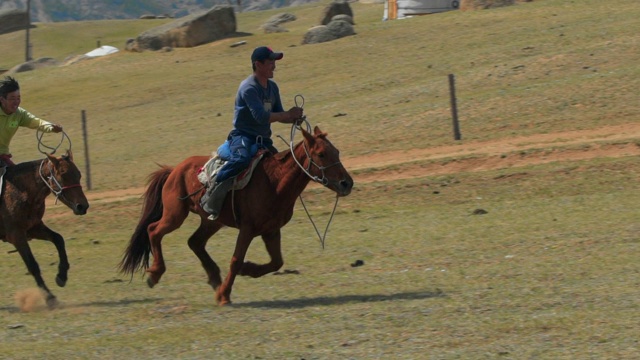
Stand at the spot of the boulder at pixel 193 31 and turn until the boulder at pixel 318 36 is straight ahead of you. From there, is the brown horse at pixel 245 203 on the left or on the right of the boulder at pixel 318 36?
right

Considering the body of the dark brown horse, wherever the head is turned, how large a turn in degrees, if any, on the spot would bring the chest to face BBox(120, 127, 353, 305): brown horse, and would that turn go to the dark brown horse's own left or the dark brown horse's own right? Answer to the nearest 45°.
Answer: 0° — it already faces it

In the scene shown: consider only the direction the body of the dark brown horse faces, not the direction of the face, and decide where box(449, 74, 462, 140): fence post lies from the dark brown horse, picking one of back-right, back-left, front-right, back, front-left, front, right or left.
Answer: left

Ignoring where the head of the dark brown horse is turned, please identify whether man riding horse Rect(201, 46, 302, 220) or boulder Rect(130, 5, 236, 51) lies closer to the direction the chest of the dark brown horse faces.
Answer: the man riding horse

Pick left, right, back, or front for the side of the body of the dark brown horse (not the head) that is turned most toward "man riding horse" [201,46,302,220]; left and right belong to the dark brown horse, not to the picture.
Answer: front

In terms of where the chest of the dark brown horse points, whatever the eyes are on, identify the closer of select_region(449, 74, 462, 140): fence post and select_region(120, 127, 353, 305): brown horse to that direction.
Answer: the brown horse

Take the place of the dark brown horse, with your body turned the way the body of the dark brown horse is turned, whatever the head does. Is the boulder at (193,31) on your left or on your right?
on your left

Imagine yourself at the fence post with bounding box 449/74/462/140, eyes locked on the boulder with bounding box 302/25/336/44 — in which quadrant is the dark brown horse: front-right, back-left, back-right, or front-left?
back-left

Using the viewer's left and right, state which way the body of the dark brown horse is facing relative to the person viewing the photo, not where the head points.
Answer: facing the viewer and to the right of the viewer
